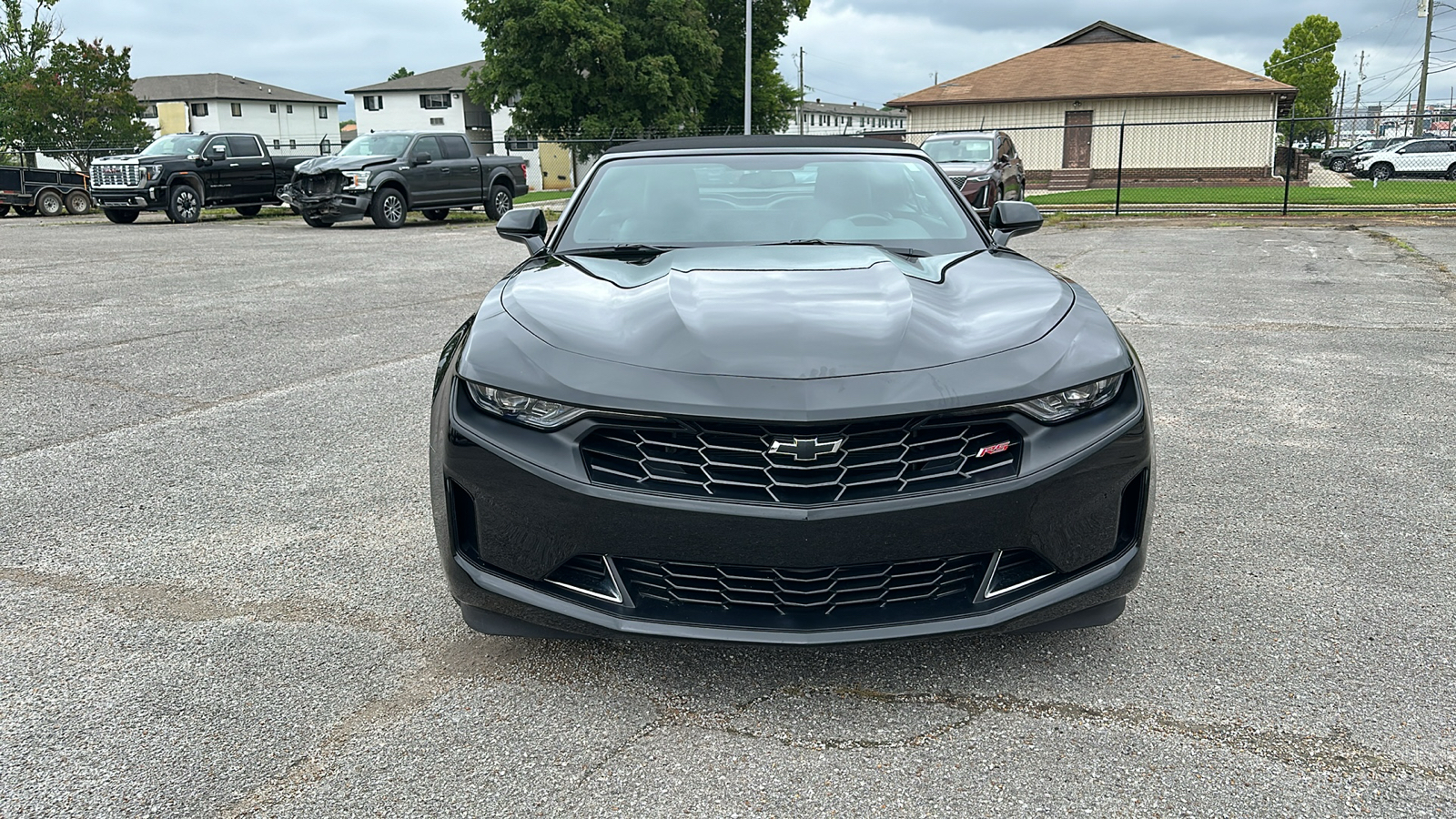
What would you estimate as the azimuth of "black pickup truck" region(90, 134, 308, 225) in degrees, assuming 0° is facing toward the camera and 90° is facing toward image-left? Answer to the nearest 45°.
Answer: approximately 45°

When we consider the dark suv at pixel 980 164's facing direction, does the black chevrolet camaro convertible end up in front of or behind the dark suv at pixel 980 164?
in front

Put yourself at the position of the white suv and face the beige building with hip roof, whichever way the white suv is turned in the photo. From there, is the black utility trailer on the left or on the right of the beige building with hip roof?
left

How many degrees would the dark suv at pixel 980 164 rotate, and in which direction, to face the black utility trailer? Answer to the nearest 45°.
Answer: approximately 45° to its right

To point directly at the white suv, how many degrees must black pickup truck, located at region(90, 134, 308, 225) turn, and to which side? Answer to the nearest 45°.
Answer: approximately 135° to its left

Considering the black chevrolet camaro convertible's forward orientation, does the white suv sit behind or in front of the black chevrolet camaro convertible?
behind

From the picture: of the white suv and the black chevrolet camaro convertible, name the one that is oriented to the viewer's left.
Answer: the white suv

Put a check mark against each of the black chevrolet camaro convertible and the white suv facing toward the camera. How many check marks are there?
1

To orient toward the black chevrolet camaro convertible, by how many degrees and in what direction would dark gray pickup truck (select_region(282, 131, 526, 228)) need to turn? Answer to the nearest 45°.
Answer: approximately 45° to its left

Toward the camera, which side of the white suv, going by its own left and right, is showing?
left

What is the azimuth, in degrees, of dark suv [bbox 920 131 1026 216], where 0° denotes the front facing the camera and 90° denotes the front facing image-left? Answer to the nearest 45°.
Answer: approximately 45°
